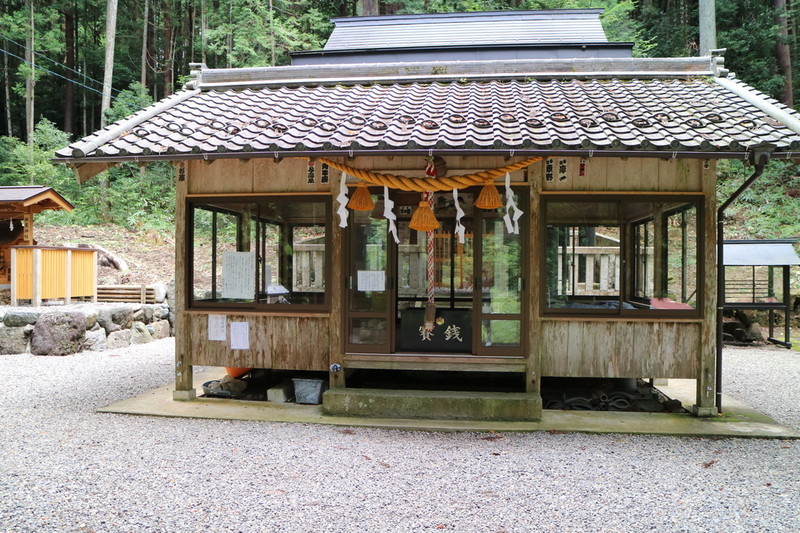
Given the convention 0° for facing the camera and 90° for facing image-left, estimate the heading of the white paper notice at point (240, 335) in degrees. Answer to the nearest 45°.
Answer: approximately 0°

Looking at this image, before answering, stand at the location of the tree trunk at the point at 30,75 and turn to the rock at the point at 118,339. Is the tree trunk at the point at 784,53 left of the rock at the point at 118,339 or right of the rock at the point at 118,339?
left

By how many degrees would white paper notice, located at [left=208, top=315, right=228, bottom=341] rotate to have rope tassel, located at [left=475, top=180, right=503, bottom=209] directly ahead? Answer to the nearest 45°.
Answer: approximately 45° to its left

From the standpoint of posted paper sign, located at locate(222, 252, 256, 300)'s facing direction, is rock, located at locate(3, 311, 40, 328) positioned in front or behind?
behind

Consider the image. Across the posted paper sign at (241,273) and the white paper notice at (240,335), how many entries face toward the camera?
2

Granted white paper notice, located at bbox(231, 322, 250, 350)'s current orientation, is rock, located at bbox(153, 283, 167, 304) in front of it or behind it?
behind

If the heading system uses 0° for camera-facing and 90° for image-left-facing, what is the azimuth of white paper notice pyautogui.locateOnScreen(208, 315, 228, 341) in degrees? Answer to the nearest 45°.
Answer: approximately 0°

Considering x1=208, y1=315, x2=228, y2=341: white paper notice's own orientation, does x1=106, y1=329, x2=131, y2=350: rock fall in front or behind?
behind

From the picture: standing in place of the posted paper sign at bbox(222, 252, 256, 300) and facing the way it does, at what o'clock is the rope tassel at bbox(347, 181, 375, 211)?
The rope tassel is roughly at 10 o'clock from the posted paper sign.
